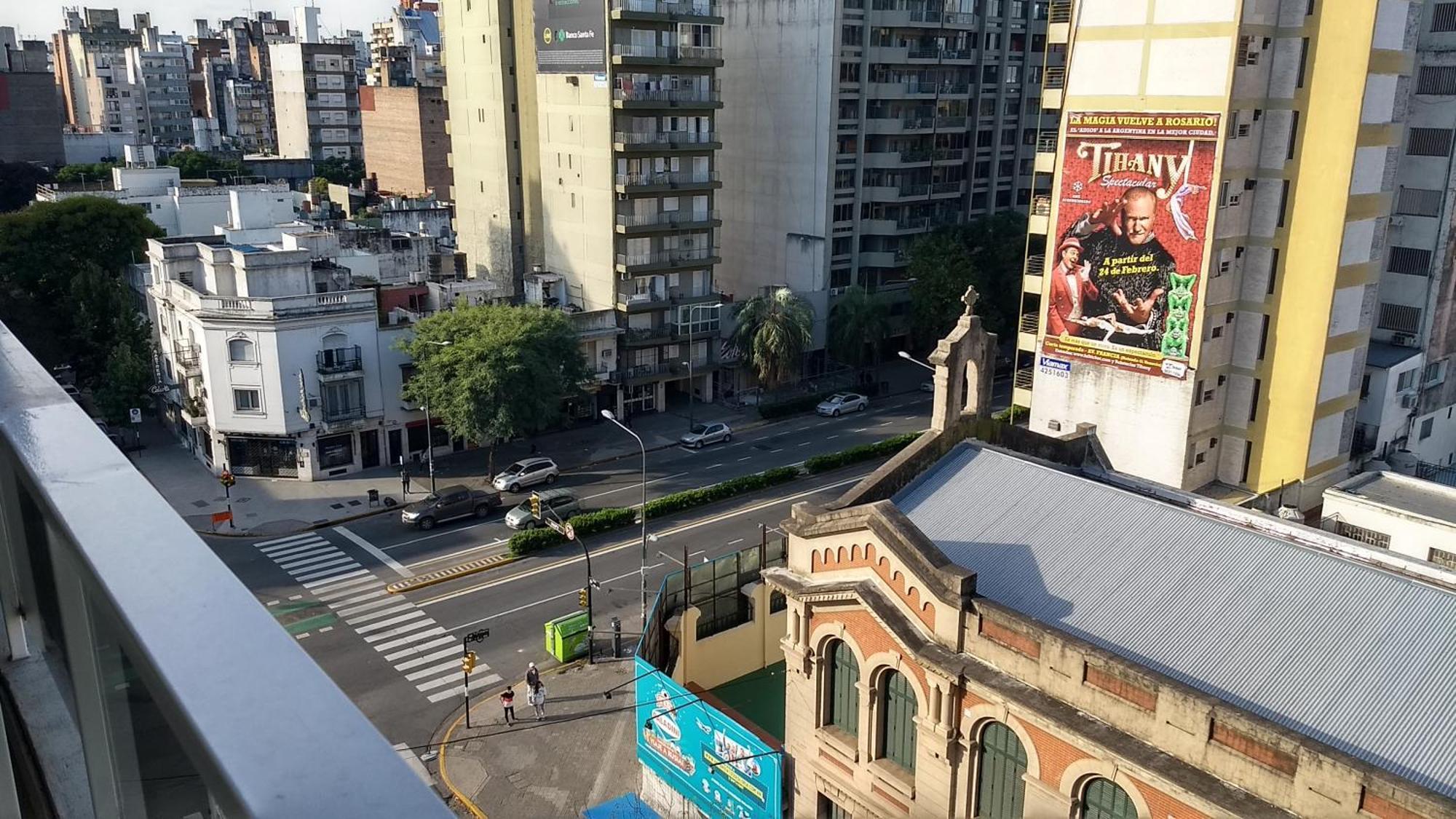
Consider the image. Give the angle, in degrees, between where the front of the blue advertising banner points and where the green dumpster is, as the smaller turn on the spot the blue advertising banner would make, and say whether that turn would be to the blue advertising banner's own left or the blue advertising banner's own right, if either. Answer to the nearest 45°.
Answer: approximately 90° to the blue advertising banner's own right

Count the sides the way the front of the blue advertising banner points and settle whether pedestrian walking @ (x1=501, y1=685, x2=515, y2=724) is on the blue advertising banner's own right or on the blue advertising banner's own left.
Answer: on the blue advertising banner's own right

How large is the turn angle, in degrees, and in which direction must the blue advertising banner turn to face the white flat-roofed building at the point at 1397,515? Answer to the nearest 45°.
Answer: approximately 180°

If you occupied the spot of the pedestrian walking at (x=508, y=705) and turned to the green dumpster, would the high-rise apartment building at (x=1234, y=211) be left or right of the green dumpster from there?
right

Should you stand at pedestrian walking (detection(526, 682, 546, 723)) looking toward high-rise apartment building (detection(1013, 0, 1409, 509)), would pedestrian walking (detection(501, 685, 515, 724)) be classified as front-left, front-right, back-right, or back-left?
back-left

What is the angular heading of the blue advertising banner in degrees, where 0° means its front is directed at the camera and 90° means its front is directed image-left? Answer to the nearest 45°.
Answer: approximately 45°

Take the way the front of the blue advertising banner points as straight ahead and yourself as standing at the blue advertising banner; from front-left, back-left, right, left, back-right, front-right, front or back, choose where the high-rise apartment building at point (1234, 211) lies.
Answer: back
